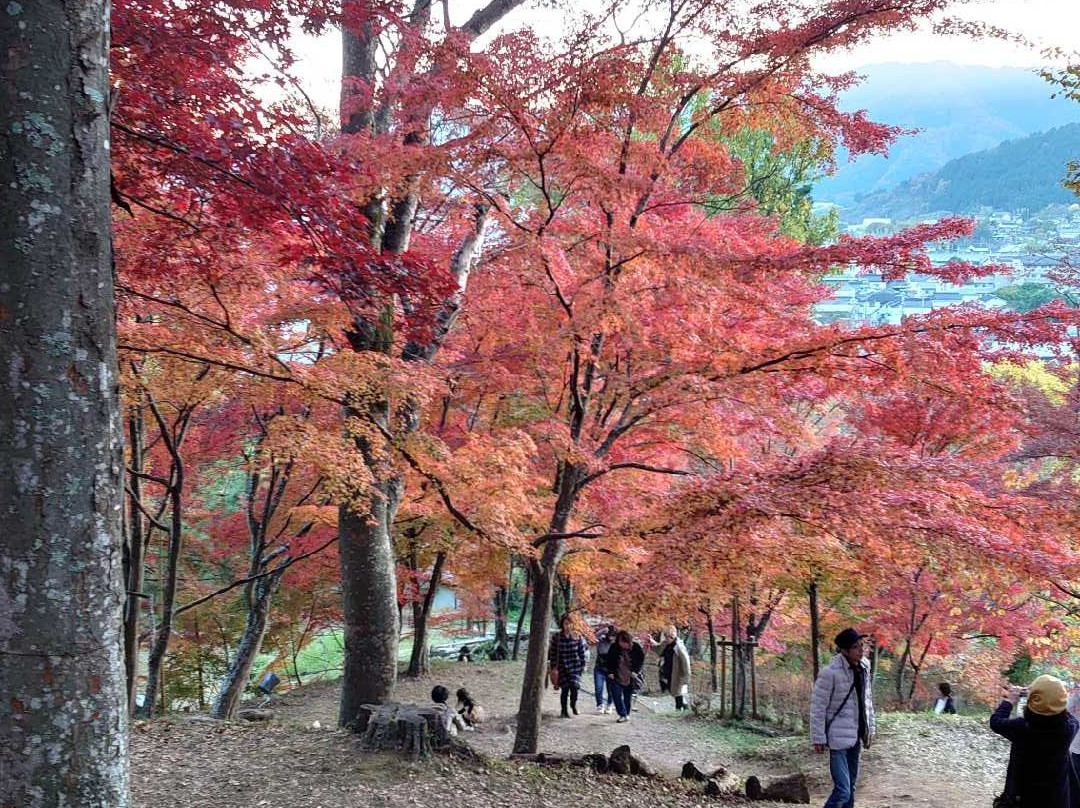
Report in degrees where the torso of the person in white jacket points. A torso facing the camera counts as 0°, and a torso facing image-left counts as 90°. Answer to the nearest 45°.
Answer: approximately 315°

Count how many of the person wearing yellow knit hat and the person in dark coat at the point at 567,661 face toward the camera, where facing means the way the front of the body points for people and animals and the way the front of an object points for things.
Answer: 1

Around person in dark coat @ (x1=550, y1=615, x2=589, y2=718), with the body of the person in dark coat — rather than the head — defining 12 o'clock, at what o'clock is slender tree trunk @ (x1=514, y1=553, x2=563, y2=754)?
The slender tree trunk is roughly at 12 o'clock from the person in dark coat.

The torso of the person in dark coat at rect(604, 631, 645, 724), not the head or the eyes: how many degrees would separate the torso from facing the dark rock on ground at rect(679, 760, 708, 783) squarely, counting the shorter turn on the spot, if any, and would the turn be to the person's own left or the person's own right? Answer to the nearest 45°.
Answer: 0° — they already face it

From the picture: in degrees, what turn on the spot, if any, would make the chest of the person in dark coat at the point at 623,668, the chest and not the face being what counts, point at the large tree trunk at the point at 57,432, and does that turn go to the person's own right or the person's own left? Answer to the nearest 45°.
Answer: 0° — they already face it

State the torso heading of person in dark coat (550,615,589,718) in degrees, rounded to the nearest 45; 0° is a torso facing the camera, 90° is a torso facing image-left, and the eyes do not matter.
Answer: approximately 0°

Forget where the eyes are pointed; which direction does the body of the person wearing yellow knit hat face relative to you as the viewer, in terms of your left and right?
facing away from the viewer

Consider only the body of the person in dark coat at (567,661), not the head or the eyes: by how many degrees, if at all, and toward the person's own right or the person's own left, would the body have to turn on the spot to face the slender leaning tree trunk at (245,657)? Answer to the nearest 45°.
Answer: approximately 90° to the person's own right

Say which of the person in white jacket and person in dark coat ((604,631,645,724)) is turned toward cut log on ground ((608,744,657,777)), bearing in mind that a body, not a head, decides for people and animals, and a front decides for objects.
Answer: the person in dark coat

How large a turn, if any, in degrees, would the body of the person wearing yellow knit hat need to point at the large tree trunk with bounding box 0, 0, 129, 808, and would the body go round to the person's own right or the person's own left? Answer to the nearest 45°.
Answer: approximately 135° to the person's own left

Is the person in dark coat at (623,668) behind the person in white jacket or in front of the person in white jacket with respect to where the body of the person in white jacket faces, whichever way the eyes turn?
behind
